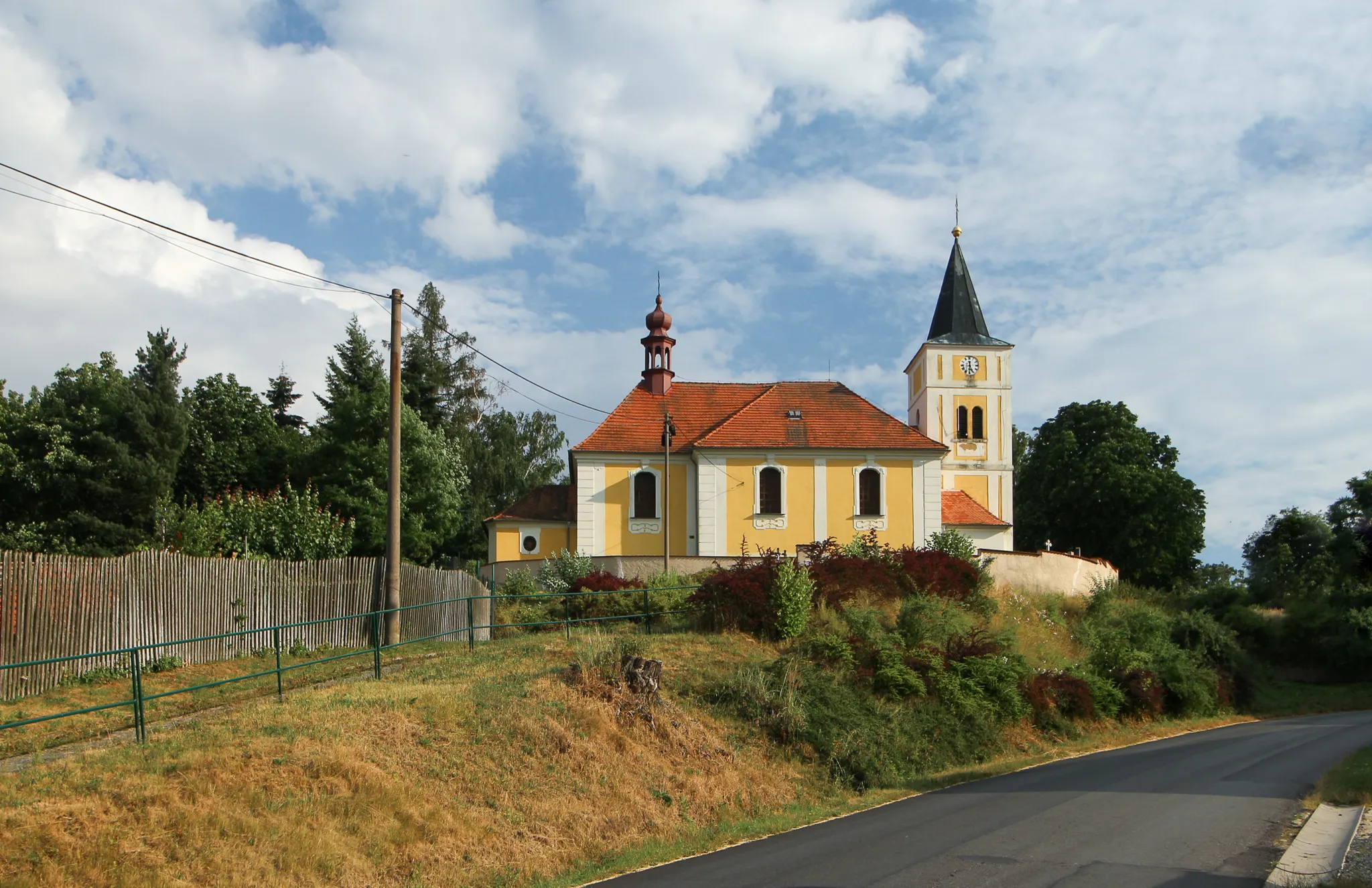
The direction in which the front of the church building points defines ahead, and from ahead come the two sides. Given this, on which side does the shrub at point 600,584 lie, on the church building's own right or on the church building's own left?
on the church building's own right

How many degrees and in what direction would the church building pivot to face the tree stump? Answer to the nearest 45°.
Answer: approximately 90° to its right

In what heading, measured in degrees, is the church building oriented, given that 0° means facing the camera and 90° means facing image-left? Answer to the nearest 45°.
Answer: approximately 270°

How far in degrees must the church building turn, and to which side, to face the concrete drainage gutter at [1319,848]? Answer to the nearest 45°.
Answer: approximately 90° to its right

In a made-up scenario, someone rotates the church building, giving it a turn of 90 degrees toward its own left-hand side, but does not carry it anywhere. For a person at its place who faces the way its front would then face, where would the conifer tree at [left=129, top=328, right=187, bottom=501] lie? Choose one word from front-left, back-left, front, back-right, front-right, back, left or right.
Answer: left

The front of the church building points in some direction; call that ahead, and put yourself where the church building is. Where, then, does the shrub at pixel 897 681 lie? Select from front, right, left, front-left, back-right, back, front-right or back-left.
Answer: right

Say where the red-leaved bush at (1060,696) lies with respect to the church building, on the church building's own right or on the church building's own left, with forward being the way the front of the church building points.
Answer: on the church building's own right

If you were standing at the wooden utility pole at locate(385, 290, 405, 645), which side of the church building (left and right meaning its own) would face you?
right

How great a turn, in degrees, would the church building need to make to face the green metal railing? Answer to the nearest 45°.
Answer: approximately 90° to its right

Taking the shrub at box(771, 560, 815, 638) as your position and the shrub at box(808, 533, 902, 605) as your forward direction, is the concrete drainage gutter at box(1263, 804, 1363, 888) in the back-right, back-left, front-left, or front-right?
back-right
